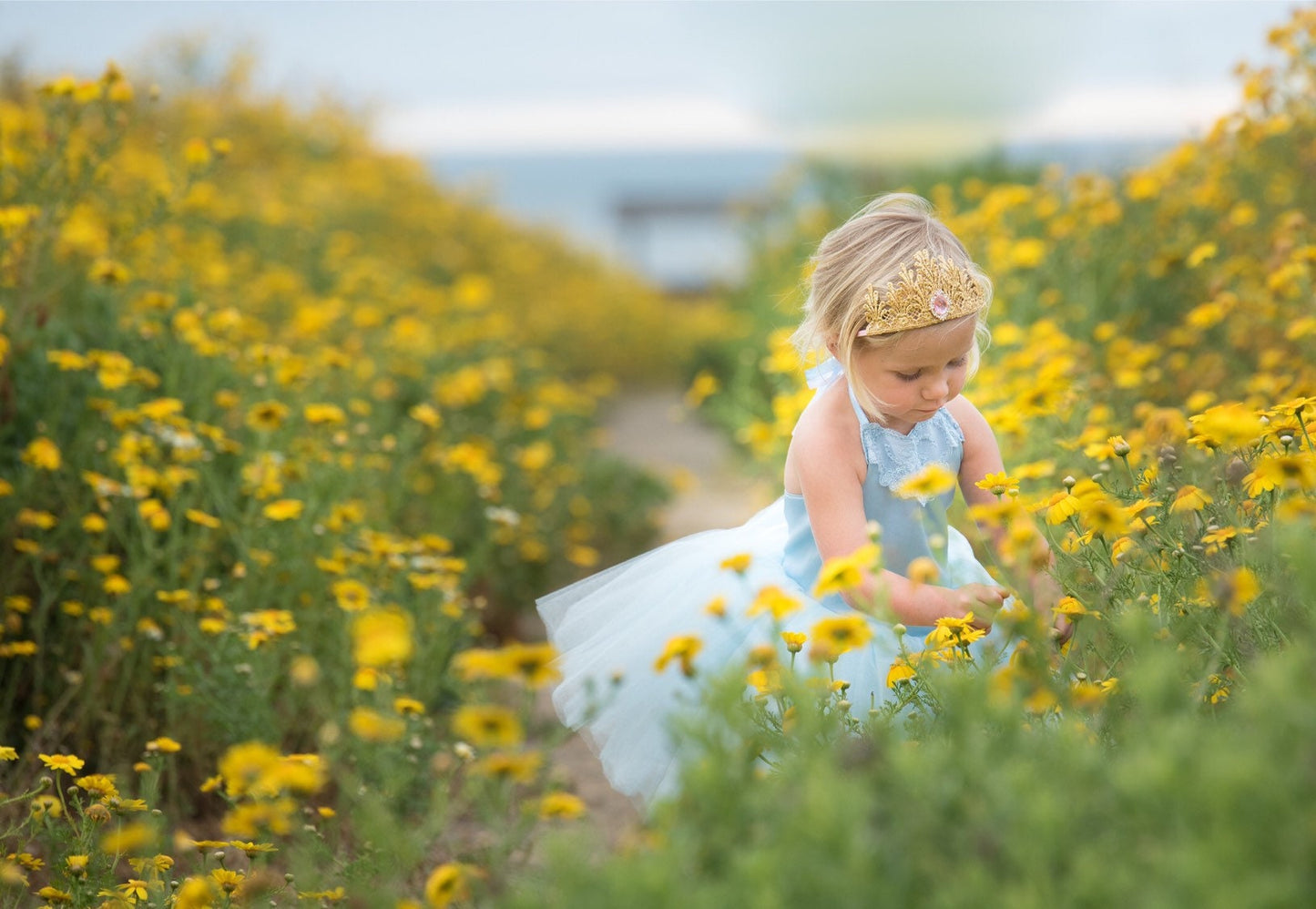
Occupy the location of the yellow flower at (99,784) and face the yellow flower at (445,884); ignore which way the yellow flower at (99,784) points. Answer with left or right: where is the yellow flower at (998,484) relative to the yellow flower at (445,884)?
left

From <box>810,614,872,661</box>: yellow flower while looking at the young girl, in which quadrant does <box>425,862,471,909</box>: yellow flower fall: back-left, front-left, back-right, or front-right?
back-left

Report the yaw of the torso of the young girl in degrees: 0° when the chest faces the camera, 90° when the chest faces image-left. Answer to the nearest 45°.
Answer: approximately 315°

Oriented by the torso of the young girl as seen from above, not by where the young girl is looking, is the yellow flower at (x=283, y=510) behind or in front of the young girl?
behind

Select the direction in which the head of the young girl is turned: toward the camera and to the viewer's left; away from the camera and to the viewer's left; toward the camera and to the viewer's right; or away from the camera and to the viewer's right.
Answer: toward the camera and to the viewer's right

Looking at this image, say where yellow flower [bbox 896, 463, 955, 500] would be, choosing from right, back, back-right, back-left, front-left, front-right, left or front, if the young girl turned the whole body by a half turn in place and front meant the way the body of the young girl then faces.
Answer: back-left
